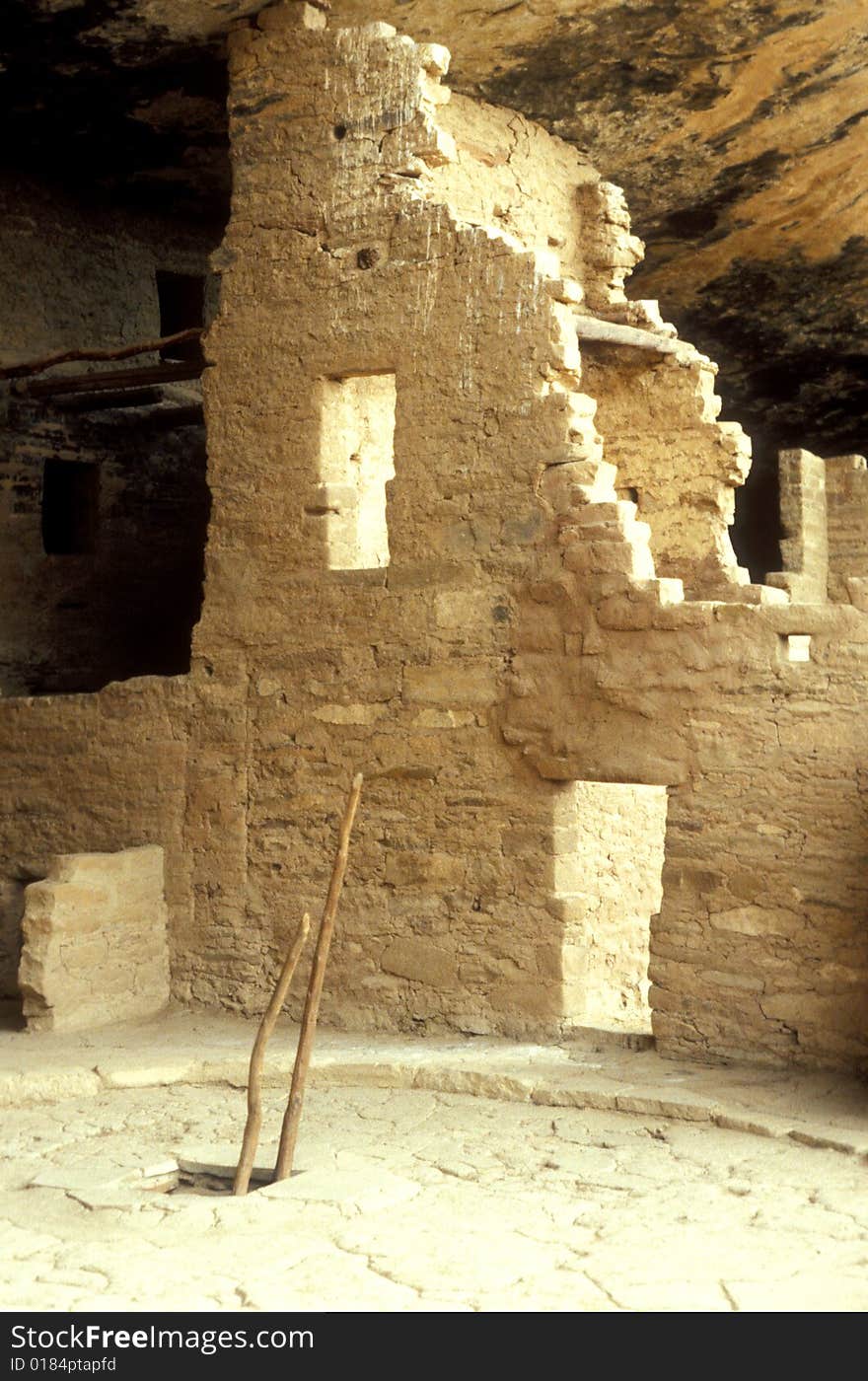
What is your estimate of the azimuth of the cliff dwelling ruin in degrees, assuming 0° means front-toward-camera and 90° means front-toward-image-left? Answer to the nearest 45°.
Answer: approximately 0°
